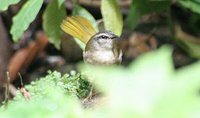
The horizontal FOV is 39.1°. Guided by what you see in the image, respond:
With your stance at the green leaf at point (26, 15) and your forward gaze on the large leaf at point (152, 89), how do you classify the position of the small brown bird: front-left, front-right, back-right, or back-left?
front-left

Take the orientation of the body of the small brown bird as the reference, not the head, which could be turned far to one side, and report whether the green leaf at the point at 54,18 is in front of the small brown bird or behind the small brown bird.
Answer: behind

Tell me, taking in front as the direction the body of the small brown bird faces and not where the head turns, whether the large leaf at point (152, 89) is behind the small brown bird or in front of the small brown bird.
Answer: in front

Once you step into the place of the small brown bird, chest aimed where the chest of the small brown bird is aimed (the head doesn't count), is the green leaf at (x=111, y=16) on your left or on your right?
on your left

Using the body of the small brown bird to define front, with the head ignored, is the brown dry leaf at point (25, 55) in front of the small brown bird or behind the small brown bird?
behind

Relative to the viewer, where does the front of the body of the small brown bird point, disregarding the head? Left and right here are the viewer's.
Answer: facing the viewer and to the right of the viewer
